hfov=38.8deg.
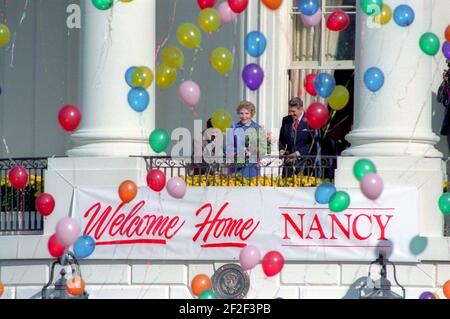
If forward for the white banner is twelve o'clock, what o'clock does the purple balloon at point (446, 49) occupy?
The purple balloon is roughly at 9 o'clock from the white banner.

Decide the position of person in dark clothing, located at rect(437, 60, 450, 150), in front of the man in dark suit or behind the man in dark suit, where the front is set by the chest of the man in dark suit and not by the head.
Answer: behind

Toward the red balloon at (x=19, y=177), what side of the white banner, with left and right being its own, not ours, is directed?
right

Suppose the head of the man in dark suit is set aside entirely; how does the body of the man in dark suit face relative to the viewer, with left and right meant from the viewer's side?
facing the viewer and to the left of the viewer

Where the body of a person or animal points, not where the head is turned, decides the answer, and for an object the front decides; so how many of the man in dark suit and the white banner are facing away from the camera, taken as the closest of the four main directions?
0
